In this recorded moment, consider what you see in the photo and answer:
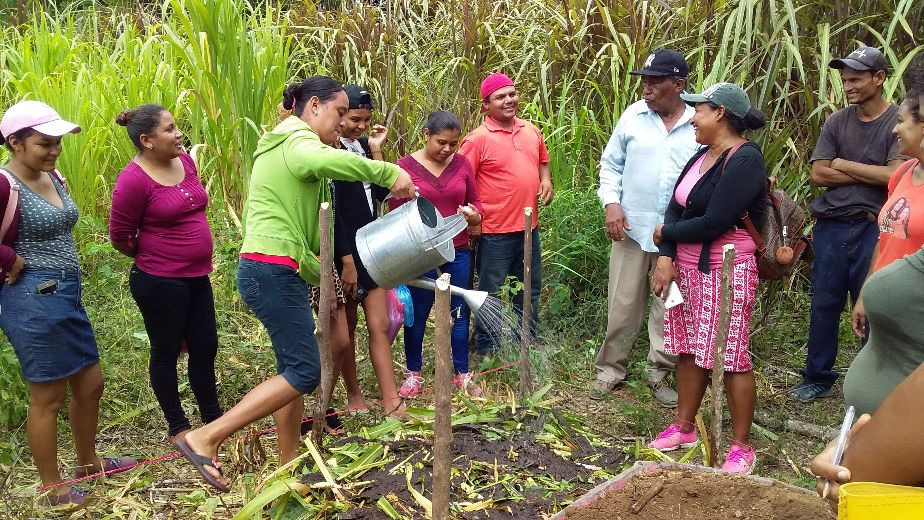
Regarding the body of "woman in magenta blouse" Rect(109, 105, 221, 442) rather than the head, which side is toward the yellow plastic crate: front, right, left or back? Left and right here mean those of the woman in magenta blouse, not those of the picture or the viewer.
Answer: front

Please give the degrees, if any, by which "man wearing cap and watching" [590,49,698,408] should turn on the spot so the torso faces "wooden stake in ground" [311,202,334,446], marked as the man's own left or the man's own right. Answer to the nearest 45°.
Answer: approximately 45° to the man's own right

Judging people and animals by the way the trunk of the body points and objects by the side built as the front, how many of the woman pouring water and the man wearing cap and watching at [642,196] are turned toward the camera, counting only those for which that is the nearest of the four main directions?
1

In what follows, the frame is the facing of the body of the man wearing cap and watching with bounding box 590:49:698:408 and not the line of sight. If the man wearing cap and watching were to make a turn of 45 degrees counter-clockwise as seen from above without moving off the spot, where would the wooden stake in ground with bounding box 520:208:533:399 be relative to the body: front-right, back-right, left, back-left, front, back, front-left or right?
right

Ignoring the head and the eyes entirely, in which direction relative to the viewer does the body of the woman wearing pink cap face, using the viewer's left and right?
facing the viewer and to the right of the viewer

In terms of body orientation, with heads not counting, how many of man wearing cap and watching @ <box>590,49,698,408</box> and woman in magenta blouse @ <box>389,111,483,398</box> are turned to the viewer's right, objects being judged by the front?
0

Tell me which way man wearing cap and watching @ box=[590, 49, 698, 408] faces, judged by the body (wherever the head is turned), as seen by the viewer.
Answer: toward the camera

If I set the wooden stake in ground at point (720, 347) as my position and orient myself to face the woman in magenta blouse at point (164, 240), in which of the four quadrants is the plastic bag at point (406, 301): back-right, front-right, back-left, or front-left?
front-right

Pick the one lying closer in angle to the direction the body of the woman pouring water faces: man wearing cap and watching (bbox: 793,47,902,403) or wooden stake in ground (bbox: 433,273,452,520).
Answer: the man wearing cap and watching

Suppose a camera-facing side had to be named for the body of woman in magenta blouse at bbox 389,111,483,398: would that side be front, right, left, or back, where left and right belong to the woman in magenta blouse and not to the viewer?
front

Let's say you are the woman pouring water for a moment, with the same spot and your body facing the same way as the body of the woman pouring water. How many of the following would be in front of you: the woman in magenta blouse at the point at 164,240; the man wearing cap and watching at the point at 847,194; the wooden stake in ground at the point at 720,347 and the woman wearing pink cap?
2

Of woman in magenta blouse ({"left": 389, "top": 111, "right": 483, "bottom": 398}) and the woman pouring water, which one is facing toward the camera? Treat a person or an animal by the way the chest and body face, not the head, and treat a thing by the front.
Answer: the woman in magenta blouse

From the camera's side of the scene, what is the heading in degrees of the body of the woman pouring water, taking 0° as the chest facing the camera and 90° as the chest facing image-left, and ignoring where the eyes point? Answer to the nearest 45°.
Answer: approximately 270°

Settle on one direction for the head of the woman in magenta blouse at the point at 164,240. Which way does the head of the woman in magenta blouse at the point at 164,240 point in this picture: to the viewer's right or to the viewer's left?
to the viewer's right

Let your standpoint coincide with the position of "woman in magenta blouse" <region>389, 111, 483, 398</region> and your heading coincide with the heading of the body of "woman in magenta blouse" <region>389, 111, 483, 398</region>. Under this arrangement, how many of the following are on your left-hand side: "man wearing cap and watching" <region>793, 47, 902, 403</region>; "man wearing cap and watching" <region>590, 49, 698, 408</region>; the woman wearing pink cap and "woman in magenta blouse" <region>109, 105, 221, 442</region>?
2

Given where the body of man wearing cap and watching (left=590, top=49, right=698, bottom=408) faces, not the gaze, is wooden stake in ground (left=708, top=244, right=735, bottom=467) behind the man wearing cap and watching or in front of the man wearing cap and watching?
in front

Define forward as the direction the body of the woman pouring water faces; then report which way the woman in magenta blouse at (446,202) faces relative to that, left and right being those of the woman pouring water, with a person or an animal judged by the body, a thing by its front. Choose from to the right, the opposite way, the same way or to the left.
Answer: to the right
